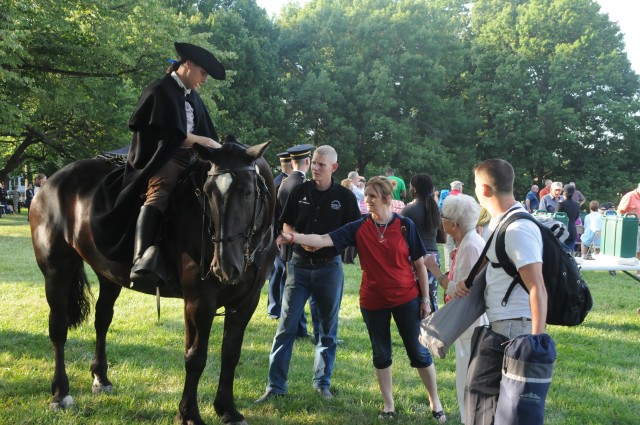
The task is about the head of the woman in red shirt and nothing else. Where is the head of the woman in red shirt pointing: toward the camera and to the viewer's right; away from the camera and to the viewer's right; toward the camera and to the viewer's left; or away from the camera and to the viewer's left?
toward the camera and to the viewer's left

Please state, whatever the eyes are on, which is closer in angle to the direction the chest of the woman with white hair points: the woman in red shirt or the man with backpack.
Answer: the woman in red shirt

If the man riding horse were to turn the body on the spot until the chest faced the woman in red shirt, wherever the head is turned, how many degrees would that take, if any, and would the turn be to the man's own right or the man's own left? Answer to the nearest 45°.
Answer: approximately 45° to the man's own left

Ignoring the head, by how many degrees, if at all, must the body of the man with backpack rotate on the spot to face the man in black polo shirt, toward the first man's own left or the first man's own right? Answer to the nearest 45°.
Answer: approximately 45° to the first man's own right

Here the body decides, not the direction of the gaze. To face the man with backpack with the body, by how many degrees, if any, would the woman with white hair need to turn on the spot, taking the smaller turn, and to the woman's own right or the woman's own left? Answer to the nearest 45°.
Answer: approximately 90° to the woman's own left

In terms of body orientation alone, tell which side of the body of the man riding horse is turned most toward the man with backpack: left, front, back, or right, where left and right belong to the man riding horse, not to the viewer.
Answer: front

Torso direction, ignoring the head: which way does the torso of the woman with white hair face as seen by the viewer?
to the viewer's left

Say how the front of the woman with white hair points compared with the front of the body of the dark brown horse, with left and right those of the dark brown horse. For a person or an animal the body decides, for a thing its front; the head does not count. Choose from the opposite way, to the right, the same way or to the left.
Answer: the opposite way

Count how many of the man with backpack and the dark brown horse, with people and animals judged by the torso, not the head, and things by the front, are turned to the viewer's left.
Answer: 1
